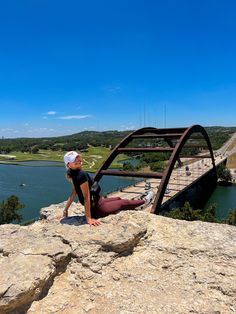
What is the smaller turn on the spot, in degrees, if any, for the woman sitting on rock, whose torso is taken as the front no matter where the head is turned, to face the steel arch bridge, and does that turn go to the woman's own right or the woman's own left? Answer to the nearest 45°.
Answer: approximately 90° to the woman's own left

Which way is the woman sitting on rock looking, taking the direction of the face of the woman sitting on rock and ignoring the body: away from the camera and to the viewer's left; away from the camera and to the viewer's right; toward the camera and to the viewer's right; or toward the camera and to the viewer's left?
toward the camera and to the viewer's right
